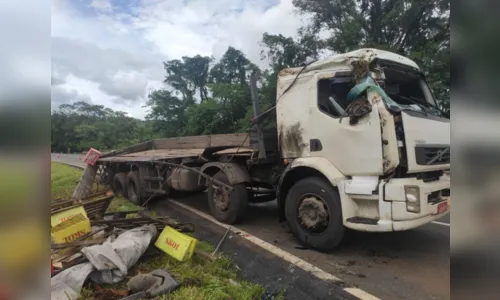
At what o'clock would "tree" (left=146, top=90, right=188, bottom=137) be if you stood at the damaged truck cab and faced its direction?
The tree is roughly at 6 o'clock from the damaged truck cab.

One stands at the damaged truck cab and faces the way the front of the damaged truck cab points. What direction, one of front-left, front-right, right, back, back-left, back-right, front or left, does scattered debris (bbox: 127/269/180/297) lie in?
right

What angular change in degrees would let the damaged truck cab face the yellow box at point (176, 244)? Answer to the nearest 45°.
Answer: approximately 135° to its right

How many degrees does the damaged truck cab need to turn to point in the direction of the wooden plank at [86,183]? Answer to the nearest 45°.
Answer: approximately 135° to its right

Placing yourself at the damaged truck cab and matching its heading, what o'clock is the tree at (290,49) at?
The tree is roughly at 7 o'clock from the damaged truck cab.

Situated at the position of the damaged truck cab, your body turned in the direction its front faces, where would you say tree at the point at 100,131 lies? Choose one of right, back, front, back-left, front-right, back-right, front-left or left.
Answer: back

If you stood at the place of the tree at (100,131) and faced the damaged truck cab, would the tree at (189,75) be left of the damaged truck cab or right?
left

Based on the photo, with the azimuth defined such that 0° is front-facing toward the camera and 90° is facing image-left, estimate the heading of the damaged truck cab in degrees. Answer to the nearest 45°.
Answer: approximately 315°

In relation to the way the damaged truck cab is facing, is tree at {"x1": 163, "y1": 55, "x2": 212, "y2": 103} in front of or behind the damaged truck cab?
behind

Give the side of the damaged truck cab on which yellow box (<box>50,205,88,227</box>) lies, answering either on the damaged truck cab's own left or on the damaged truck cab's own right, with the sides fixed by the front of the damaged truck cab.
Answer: on the damaged truck cab's own right
